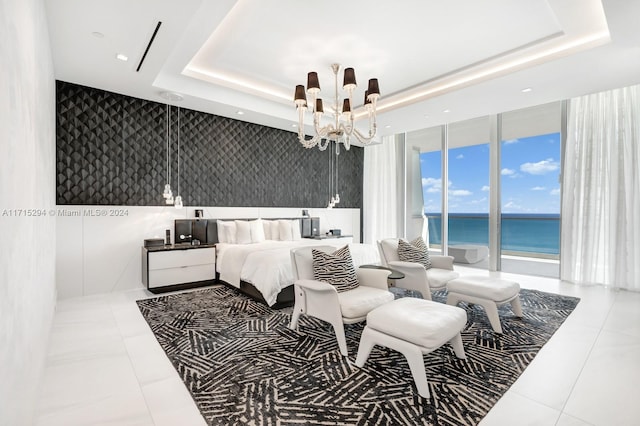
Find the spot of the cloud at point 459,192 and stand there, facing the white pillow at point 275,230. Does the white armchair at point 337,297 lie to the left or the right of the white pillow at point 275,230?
left

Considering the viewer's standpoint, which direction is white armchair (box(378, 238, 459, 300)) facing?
facing the viewer and to the right of the viewer

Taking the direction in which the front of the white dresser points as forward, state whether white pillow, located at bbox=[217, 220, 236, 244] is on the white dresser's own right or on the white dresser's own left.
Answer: on the white dresser's own left

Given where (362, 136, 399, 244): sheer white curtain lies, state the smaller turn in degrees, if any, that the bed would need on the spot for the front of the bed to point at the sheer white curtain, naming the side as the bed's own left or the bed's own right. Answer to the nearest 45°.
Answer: approximately 90° to the bed's own left

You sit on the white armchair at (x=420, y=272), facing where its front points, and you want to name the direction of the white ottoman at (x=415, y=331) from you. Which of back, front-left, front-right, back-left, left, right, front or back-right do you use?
front-right

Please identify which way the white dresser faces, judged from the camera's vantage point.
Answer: facing the viewer

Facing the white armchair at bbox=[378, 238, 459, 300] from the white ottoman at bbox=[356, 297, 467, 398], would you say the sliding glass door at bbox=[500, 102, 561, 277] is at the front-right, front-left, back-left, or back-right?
front-right

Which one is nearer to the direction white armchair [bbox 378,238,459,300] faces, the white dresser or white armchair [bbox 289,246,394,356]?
the white armchair
